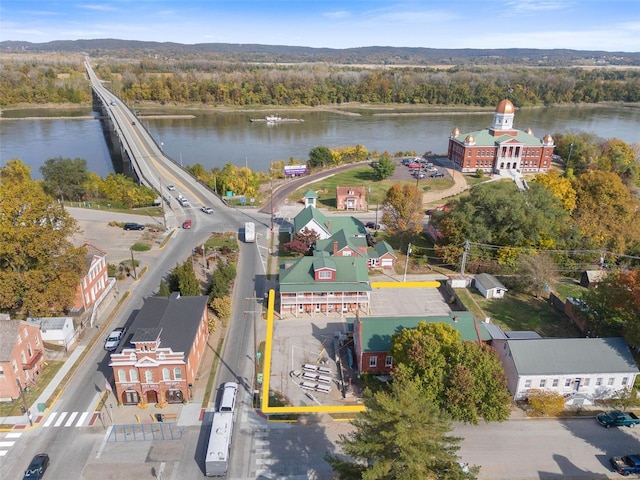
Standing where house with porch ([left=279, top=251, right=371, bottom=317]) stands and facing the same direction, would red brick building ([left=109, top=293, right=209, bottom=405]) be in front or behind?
in front

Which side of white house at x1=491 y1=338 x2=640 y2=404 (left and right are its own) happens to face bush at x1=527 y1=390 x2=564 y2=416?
front

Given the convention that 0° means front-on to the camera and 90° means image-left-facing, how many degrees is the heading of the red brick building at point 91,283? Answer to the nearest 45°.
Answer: approximately 315°

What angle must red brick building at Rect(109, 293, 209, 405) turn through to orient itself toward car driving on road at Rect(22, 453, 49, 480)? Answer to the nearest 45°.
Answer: approximately 45° to its right

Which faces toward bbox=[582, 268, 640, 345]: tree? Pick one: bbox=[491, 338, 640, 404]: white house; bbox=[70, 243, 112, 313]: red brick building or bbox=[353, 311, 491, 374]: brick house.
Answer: the red brick building

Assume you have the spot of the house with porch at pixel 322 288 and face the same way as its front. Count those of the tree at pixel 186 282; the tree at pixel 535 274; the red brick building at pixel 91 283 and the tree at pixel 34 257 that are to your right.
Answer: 3

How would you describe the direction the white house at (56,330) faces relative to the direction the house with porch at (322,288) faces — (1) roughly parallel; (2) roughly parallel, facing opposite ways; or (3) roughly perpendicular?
roughly perpendicular

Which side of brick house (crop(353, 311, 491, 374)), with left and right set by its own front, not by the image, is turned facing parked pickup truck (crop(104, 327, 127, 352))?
right

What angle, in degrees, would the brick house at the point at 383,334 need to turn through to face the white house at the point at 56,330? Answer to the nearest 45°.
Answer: approximately 90° to its right

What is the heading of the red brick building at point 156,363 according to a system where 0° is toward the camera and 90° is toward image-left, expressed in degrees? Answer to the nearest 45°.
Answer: approximately 0°

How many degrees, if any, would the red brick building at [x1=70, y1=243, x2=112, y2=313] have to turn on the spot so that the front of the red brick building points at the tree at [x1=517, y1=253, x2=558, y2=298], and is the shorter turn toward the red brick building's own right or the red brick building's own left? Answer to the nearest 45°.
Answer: approximately 45° to the red brick building's own left
